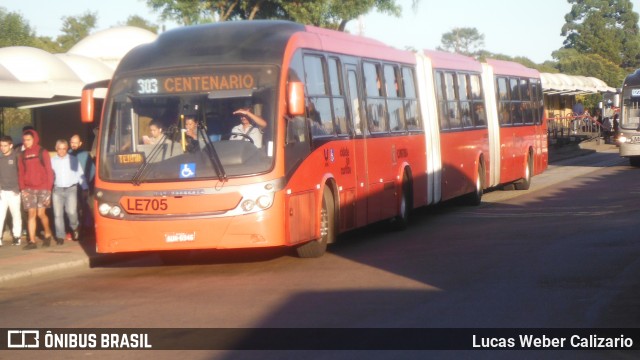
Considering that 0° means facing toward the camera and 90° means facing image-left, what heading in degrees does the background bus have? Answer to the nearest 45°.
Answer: approximately 45°

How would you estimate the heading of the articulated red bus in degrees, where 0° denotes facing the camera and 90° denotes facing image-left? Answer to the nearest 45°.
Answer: approximately 45°

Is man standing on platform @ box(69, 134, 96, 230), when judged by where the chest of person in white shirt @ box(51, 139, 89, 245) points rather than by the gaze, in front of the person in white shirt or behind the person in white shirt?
behind

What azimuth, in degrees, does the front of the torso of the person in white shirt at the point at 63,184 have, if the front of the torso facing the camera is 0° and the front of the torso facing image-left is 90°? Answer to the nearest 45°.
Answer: approximately 0°

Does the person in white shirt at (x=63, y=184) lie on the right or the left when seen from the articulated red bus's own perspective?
on its right

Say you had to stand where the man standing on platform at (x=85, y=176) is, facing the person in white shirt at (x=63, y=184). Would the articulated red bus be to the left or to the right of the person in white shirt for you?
left
